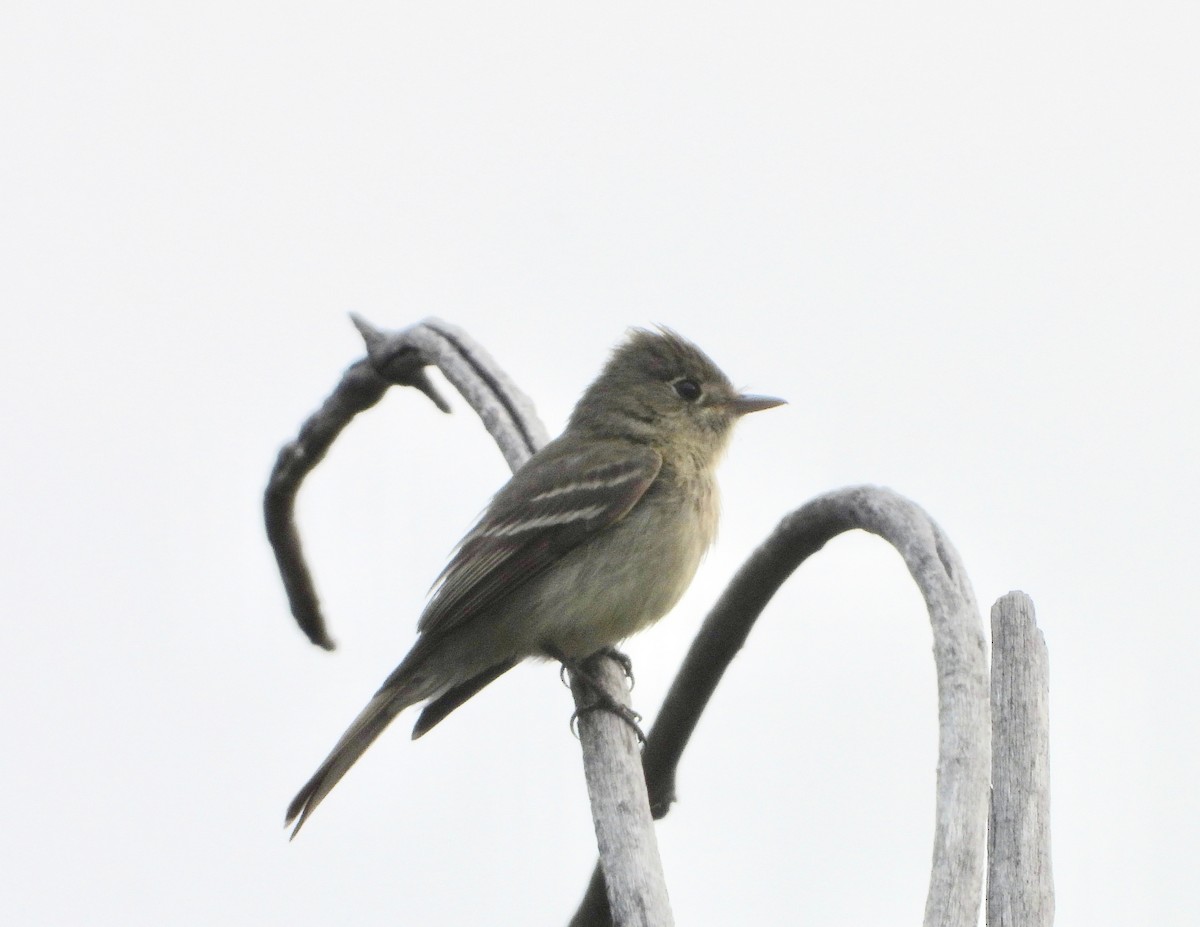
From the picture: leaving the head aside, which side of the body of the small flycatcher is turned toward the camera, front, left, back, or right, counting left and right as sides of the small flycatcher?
right

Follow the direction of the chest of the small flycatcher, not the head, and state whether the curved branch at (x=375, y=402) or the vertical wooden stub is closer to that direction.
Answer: the vertical wooden stub

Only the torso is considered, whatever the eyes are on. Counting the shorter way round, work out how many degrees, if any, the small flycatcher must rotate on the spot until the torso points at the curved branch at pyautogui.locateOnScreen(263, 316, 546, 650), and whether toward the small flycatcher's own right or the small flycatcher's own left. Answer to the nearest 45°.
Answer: approximately 135° to the small flycatcher's own right
